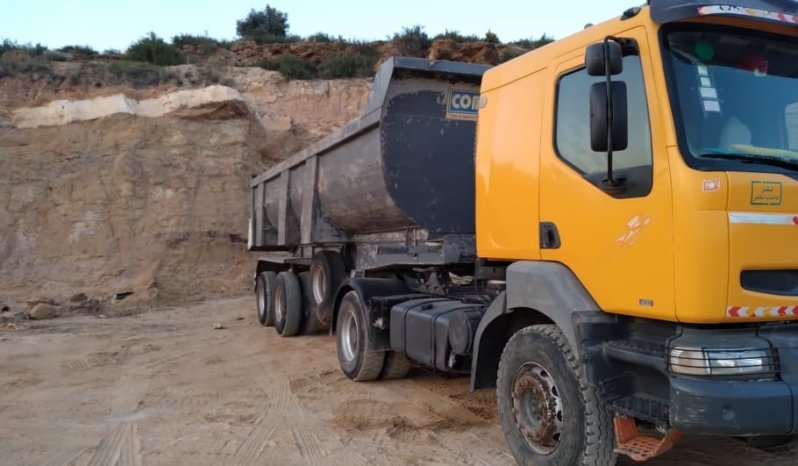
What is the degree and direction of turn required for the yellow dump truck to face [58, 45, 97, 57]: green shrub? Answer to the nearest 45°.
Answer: approximately 180°

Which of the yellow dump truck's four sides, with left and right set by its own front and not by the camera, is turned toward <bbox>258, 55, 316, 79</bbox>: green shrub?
back

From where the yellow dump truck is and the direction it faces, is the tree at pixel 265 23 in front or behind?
behind

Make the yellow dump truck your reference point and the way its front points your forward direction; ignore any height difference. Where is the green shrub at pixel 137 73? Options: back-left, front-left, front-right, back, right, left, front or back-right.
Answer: back

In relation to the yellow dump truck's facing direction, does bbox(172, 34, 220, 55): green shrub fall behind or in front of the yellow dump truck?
behind

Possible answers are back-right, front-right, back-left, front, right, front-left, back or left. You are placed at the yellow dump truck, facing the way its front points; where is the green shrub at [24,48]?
back

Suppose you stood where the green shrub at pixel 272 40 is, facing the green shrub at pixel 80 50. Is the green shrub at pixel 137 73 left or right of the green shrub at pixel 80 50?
left

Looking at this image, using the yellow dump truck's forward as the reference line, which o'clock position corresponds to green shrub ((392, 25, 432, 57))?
The green shrub is roughly at 7 o'clock from the yellow dump truck.

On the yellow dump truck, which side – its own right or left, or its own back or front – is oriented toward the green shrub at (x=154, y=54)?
back

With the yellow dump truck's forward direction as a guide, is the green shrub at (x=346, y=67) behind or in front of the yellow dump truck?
behind

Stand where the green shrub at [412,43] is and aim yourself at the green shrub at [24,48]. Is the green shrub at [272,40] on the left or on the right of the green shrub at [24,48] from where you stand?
right

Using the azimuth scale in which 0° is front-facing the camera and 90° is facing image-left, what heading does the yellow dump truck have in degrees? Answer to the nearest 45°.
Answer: approximately 315°
